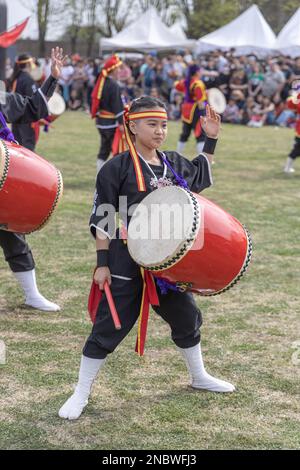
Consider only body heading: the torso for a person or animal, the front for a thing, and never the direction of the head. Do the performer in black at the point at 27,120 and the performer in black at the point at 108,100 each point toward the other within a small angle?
no

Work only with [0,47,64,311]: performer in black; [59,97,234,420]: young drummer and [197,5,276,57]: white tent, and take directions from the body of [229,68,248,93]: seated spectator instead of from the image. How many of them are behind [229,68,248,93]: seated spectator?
1

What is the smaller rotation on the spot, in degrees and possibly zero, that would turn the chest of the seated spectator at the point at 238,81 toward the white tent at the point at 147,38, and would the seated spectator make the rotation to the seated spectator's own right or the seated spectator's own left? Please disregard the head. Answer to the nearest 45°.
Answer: approximately 135° to the seated spectator's own right

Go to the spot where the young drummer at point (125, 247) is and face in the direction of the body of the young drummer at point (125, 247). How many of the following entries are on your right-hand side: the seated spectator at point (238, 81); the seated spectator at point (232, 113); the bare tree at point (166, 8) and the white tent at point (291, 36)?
0

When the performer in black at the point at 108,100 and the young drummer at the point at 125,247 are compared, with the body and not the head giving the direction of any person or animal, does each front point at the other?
no

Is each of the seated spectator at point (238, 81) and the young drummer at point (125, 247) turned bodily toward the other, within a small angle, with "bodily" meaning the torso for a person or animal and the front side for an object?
no

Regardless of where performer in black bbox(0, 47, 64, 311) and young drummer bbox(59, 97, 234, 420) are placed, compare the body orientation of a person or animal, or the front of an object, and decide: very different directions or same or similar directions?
same or similar directions

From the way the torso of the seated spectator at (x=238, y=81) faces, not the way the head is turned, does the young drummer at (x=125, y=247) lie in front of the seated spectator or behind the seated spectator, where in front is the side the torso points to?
in front

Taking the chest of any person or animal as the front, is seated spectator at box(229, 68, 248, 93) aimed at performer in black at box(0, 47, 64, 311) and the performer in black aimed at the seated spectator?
no

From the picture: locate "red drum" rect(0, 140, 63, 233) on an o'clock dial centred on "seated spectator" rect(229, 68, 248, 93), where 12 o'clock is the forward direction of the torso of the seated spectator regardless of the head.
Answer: The red drum is roughly at 12 o'clock from the seated spectator.

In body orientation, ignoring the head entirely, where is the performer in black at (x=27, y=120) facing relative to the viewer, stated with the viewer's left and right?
facing the viewer and to the right of the viewer

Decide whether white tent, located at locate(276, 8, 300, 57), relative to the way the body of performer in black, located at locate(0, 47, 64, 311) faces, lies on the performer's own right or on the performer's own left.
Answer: on the performer's own left

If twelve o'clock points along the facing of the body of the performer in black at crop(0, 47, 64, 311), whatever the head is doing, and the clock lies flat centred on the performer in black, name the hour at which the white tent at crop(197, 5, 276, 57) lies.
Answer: The white tent is roughly at 8 o'clock from the performer in black.

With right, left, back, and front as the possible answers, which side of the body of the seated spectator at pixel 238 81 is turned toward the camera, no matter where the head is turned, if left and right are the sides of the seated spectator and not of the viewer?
front
